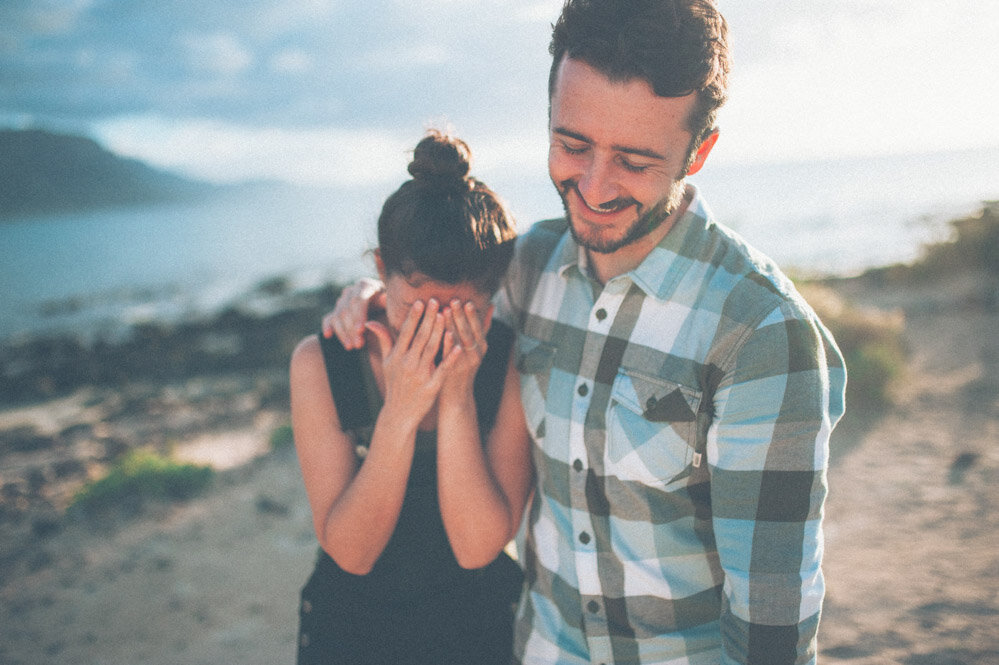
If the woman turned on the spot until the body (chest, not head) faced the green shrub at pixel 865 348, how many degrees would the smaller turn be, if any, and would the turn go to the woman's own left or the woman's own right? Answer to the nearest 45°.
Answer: approximately 135° to the woman's own left

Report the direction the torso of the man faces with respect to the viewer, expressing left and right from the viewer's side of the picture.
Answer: facing the viewer and to the left of the viewer

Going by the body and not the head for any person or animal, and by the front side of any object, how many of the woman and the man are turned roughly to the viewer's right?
0

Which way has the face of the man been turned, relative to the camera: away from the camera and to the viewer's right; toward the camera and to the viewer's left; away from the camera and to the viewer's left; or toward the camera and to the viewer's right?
toward the camera and to the viewer's left

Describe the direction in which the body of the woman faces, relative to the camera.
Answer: toward the camera

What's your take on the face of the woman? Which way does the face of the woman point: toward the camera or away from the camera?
toward the camera

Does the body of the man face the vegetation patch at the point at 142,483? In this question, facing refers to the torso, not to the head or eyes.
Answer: no
